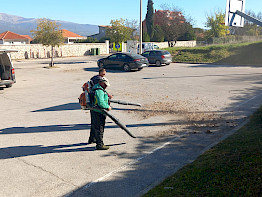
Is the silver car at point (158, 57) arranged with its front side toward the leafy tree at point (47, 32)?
no

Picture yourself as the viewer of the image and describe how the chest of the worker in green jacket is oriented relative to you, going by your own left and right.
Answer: facing to the right of the viewer

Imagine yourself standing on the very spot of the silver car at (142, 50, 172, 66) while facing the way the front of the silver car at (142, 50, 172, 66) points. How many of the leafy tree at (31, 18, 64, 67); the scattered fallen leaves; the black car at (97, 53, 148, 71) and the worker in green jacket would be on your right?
0

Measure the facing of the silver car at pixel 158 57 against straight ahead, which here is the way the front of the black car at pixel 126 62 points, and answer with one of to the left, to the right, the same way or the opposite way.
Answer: the same way

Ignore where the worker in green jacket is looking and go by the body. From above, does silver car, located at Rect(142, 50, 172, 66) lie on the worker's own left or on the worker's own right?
on the worker's own left

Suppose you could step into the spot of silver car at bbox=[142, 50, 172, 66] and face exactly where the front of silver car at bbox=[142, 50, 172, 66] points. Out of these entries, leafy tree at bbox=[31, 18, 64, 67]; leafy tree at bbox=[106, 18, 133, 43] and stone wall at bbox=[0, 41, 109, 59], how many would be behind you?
0

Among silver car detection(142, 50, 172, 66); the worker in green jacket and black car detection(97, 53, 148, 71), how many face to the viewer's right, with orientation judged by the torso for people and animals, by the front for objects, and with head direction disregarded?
1

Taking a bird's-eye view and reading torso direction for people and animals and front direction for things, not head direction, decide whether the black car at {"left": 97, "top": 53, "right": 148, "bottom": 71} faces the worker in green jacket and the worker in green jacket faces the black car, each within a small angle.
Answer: no

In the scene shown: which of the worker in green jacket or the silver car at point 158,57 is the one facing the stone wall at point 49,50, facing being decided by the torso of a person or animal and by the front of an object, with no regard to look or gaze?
the silver car

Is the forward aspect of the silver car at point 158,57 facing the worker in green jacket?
no

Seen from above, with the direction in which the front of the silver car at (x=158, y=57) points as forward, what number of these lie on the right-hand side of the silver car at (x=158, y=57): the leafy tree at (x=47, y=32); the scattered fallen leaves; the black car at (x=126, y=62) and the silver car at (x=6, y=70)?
0

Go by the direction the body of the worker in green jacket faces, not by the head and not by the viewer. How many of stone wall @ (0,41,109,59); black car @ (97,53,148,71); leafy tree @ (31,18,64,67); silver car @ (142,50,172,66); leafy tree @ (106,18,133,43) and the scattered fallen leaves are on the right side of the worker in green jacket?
0

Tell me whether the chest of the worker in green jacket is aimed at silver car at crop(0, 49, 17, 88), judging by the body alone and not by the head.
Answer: no

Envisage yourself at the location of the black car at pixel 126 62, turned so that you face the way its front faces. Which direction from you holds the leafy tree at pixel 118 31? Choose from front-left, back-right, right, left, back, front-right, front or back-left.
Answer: front-right
